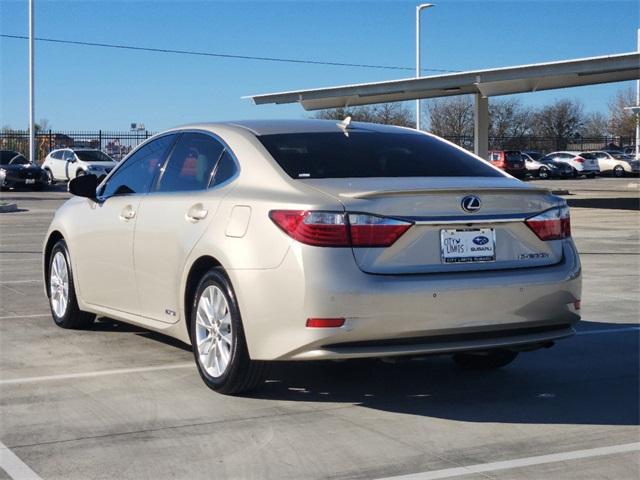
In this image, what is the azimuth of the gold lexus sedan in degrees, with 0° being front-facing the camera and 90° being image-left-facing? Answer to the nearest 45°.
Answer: approximately 135°

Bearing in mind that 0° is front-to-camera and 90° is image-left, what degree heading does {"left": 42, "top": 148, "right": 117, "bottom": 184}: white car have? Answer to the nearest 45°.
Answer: approximately 315°

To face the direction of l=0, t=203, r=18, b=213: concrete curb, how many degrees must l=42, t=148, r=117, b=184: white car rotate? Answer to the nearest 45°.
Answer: approximately 45° to its right

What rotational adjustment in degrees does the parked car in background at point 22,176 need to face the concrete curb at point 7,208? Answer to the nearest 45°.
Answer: approximately 45° to its right

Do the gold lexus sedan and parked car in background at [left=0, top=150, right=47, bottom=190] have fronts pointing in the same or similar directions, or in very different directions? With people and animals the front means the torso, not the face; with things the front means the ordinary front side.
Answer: very different directions

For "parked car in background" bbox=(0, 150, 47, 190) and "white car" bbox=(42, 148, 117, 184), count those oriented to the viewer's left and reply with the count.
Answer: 0

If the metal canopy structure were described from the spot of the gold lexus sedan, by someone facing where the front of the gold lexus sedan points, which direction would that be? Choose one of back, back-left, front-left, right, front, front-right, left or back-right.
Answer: front-right

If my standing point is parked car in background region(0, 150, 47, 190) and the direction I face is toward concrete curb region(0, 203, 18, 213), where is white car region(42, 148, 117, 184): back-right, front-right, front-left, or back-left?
back-left

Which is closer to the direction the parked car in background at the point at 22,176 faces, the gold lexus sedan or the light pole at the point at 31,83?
the gold lexus sedan

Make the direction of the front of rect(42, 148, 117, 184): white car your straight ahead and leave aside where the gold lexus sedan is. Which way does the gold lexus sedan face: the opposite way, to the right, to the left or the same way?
the opposite way

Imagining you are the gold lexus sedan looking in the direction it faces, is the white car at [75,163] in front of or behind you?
in front

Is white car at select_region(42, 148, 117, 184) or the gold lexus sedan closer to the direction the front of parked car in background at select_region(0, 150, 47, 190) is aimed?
the gold lexus sedan

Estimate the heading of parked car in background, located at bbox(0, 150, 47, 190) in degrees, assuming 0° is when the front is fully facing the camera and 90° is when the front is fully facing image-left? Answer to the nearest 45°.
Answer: approximately 315°

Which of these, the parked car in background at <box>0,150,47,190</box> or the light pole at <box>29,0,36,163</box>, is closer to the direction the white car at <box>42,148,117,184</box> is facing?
the parked car in background

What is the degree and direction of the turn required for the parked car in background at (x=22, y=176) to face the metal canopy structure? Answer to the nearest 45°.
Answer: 0° — it already faces it
